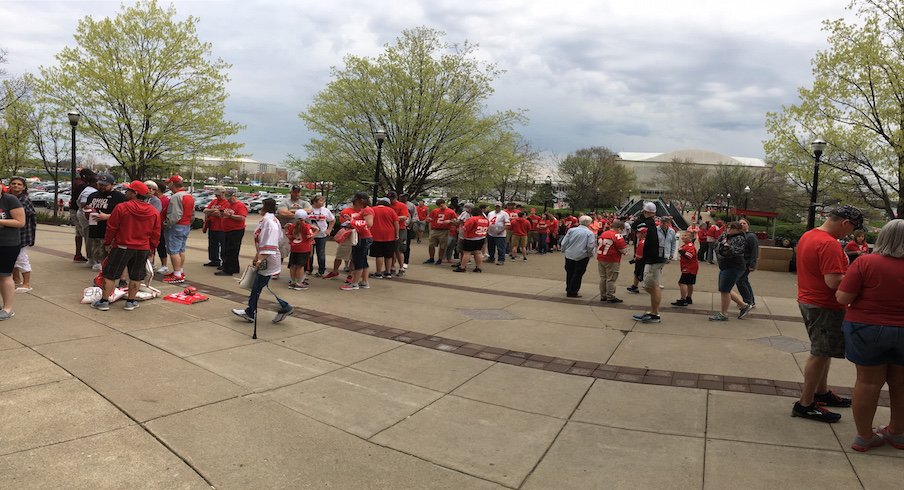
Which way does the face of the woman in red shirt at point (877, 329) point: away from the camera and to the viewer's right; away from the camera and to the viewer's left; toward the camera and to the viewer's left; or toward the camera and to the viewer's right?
away from the camera and to the viewer's left

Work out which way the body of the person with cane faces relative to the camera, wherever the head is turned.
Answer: to the viewer's left

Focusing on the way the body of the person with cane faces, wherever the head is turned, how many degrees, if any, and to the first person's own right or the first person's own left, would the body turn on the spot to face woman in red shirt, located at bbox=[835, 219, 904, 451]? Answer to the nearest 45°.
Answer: approximately 135° to the first person's own left

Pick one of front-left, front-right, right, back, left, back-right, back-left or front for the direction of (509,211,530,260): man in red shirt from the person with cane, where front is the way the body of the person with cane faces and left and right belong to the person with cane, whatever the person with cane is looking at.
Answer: back-right

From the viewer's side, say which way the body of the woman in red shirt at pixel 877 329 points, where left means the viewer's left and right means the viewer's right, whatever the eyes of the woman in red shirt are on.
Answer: facing away from the viewer and to the left of the viewer

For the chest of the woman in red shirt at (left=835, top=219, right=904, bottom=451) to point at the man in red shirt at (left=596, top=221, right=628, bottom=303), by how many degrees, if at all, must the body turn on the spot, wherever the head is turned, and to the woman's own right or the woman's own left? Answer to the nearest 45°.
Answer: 0° — they already face them
